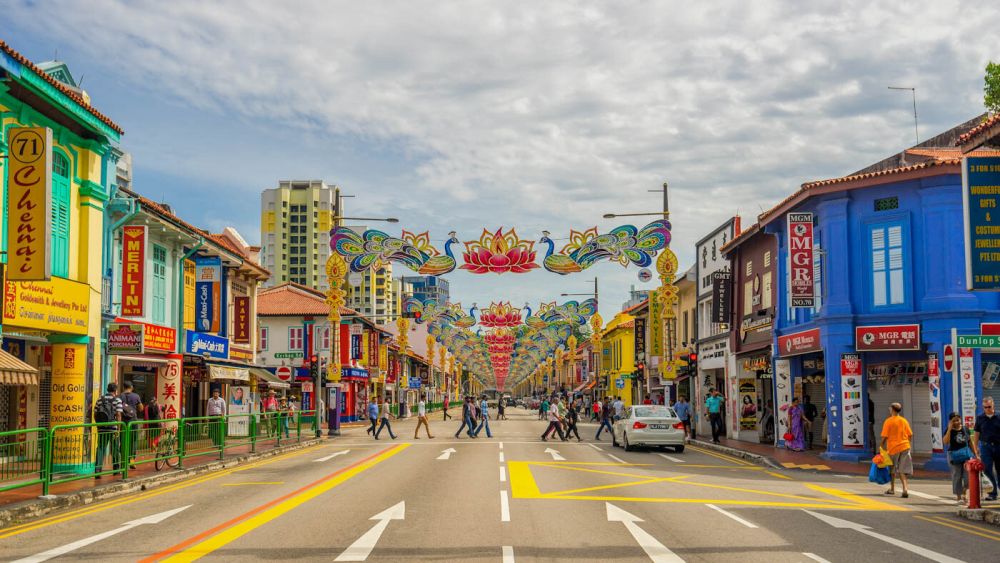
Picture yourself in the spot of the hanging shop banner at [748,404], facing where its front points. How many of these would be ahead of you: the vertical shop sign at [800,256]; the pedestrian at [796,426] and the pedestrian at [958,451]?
3

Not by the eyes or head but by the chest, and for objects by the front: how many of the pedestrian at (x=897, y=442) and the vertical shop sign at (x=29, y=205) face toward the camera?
1

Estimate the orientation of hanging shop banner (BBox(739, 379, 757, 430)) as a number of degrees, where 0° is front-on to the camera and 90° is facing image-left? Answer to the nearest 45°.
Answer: approximately 0°

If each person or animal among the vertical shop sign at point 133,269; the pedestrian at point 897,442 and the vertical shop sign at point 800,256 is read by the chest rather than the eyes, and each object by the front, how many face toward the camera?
2

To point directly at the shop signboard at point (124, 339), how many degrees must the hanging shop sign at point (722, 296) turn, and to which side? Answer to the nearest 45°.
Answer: approximately 45° to its right

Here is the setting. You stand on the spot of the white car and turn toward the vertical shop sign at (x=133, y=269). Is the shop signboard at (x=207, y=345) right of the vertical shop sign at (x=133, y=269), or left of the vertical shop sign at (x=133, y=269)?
right

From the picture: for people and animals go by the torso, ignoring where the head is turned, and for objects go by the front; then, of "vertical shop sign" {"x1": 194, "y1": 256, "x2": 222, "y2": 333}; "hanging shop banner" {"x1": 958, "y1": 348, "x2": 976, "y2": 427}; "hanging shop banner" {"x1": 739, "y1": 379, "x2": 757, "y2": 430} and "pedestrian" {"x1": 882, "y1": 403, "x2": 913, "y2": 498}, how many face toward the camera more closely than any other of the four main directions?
3

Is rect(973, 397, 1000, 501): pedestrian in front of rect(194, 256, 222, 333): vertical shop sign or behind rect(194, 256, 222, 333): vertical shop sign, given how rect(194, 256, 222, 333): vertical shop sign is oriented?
in front

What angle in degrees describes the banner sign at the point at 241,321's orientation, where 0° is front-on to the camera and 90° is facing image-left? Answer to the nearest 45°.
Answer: approximately 0°
